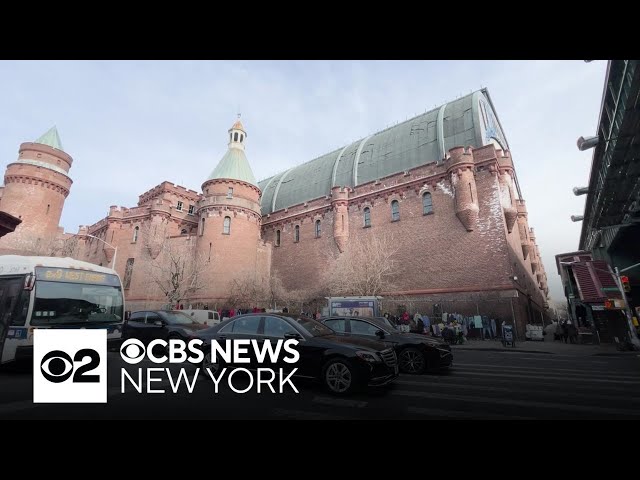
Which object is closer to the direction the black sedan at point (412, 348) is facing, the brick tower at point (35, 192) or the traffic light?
the traffic light

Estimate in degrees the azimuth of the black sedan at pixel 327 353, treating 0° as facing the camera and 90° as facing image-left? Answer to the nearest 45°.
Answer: approximately 315°

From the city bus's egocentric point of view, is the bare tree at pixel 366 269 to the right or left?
on its left

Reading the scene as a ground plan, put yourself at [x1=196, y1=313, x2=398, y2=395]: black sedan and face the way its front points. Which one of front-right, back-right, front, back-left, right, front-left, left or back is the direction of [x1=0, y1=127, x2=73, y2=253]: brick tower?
back

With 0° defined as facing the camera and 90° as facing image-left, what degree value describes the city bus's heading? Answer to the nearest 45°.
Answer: approximately 315°
